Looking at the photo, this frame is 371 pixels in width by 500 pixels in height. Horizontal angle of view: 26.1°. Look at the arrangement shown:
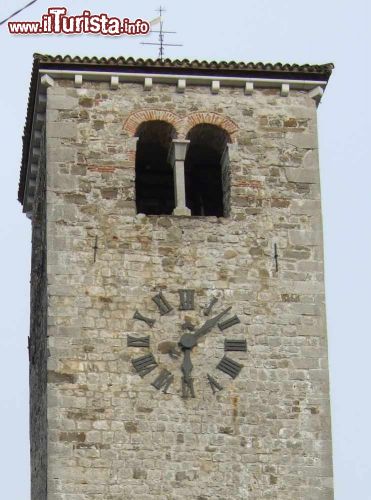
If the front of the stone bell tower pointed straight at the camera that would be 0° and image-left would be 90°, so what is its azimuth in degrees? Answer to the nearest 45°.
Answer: approximately 0°
